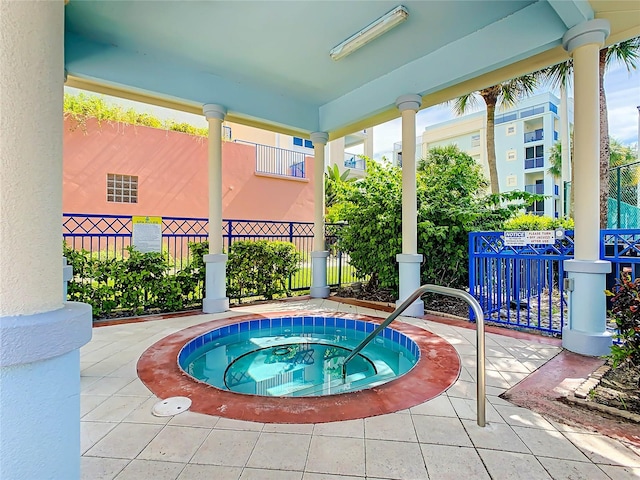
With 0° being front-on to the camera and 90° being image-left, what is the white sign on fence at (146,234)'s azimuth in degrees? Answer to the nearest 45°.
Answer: approximately 0°

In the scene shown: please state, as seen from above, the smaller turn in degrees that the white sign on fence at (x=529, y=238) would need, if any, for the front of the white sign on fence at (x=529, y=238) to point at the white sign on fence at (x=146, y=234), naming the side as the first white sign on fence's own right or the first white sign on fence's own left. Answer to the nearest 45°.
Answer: approximately 90° to the first white sign on fence's own right

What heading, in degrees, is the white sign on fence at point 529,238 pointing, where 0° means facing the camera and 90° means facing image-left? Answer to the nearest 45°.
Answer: approximately 0°

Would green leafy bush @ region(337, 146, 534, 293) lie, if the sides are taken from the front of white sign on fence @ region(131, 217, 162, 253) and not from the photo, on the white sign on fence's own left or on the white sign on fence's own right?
on the white sign on fence's own left

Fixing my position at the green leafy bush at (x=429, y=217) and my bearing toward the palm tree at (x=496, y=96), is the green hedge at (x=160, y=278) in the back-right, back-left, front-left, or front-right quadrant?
back-left

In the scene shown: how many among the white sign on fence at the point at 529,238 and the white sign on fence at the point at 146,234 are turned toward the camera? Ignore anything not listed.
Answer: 2

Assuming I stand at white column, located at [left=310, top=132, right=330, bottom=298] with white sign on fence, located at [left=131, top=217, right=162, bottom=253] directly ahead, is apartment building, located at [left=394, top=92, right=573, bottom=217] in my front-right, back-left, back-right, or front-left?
back-right

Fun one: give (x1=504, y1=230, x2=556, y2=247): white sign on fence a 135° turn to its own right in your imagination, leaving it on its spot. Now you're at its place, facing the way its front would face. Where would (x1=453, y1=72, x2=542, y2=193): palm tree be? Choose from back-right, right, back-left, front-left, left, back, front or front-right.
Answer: front-right

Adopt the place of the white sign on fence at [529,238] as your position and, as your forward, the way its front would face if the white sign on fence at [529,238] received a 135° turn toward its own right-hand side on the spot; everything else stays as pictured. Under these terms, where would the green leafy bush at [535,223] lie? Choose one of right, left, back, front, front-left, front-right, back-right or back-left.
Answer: front-right

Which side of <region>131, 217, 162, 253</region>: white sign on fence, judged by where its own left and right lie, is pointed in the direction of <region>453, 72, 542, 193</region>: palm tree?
left

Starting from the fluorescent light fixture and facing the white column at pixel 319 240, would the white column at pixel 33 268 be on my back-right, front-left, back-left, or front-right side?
back-left
